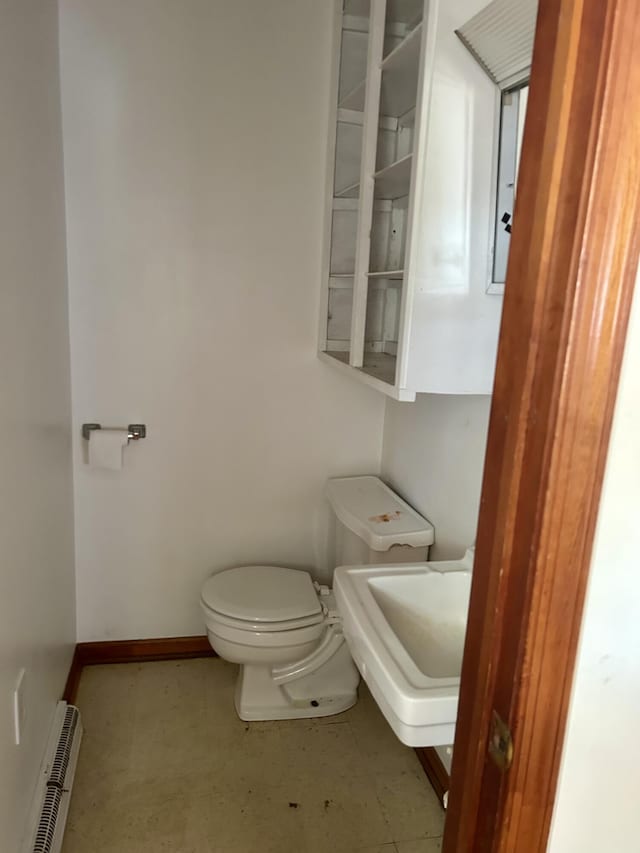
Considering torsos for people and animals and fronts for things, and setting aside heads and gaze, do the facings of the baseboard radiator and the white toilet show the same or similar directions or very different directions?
very different directions

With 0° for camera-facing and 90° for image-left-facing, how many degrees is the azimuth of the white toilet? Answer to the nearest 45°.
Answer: approximately 90°

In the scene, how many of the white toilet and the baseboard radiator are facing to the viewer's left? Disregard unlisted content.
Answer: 1

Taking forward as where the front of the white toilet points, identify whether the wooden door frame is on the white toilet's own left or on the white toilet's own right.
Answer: on the white toilet's own left

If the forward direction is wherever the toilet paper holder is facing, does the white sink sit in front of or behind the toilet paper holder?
in front

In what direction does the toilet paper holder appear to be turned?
toward the camera

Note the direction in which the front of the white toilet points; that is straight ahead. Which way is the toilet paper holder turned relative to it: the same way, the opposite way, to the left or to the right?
to the left

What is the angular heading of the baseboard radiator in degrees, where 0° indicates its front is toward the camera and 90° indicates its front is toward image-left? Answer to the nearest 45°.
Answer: approximately 270°

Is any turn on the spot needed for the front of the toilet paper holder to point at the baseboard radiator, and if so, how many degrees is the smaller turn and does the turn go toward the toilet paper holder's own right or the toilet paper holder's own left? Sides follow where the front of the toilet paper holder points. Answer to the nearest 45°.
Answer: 0° — it already faces it

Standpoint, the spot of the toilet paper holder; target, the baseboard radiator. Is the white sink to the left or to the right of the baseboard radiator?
left
